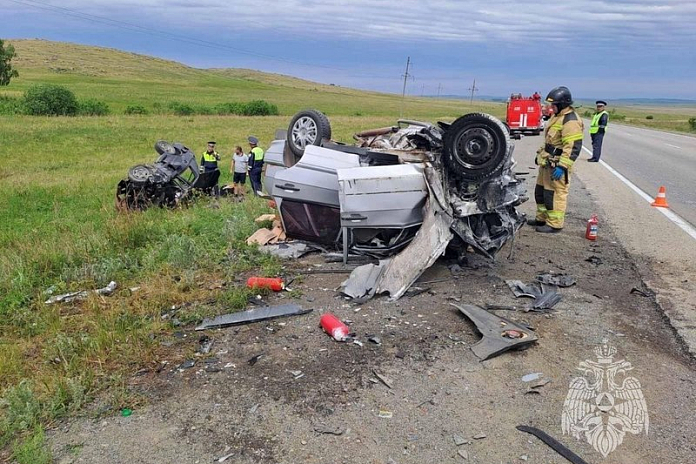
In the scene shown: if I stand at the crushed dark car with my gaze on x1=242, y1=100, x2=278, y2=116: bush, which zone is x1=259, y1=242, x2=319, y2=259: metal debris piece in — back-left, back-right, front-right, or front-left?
back-right

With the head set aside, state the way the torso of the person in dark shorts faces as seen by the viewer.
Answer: toward the camera

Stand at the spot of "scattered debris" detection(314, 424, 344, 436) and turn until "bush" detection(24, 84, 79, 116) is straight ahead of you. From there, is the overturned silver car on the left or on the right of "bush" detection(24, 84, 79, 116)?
right

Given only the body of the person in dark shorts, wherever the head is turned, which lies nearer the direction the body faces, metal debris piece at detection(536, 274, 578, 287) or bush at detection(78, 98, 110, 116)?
the metal debris piece

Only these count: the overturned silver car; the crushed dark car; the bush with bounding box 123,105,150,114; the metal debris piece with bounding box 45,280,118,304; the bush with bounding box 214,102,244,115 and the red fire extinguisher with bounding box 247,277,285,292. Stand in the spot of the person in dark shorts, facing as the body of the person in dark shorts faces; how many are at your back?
2

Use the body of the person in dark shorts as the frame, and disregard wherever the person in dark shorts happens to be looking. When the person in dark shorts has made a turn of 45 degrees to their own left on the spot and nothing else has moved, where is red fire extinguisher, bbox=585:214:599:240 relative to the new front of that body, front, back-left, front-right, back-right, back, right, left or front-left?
front

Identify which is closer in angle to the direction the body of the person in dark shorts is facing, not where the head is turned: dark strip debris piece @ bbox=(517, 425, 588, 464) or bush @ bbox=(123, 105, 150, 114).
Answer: the dark strip debris piece

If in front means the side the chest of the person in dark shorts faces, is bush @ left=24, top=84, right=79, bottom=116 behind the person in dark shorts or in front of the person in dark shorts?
behind
